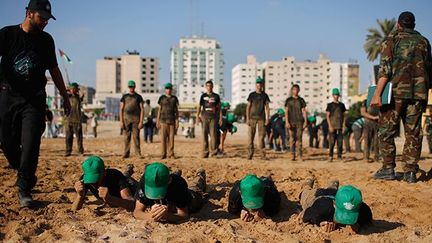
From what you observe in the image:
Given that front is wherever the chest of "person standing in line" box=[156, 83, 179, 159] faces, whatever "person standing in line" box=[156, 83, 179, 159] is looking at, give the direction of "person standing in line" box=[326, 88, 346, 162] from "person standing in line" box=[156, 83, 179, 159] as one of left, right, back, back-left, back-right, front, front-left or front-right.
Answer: left

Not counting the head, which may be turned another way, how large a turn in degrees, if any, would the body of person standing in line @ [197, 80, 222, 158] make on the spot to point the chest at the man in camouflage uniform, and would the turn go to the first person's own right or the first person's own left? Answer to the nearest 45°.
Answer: approximately 45° to the first person's own left

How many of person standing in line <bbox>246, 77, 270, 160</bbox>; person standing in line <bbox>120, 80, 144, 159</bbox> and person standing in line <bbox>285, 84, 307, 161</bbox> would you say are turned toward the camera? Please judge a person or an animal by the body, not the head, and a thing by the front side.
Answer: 3

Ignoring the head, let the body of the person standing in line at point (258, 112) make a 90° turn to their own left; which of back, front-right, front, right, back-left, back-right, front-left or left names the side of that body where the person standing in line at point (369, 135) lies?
front

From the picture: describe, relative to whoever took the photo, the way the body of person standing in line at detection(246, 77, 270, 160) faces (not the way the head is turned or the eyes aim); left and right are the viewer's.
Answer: facing the viewer

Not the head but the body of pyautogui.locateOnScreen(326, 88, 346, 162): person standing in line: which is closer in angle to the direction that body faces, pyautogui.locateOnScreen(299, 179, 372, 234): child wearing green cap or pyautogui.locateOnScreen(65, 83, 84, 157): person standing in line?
the child wearing green cap

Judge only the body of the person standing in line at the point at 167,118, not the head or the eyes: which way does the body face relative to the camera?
toward the camera

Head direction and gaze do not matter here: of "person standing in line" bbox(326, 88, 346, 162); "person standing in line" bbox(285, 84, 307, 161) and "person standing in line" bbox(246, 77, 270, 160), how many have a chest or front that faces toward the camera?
3

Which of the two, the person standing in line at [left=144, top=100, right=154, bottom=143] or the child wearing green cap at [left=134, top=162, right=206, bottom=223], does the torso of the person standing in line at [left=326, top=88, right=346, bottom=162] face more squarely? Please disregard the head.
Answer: the child wearing green cap

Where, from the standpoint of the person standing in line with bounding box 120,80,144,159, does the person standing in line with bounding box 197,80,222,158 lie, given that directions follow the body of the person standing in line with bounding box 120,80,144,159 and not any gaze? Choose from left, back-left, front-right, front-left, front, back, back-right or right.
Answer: left
